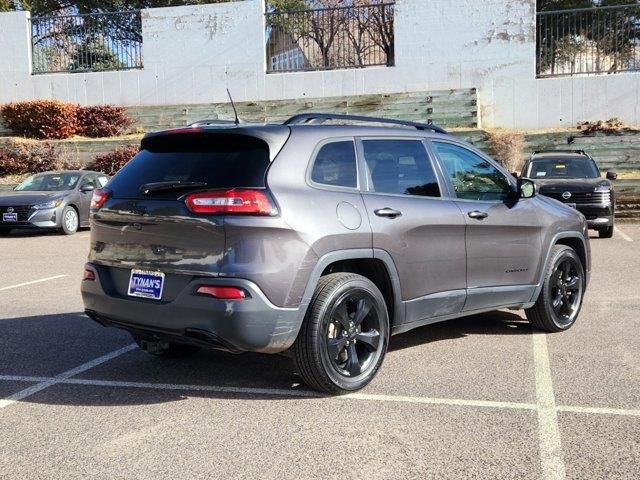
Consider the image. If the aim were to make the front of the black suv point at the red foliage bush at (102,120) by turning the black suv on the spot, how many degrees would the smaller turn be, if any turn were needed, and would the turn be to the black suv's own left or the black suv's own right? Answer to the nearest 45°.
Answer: approximately 135° to the black suv's own right

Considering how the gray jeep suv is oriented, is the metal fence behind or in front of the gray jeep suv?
in front

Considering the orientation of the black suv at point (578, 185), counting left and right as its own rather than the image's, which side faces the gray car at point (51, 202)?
right

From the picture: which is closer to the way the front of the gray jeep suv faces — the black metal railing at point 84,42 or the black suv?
the black suv

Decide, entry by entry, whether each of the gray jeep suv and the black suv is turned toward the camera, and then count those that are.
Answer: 1

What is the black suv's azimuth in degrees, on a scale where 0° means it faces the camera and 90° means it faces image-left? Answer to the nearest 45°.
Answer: approximately 0°

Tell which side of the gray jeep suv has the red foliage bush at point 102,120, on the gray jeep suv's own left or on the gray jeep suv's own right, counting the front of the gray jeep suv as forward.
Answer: on the gray jeep suv's own left

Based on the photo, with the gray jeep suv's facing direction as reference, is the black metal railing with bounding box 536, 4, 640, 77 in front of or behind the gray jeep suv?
in front

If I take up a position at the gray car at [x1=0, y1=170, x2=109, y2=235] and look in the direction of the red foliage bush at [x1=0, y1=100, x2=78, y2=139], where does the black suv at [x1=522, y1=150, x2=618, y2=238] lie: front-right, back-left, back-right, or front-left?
back-right

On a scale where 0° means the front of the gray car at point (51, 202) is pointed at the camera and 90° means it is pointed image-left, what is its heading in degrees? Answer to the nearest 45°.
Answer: approximately 45°

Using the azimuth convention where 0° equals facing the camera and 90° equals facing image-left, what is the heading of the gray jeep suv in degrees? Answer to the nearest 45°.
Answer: approximately 225°
